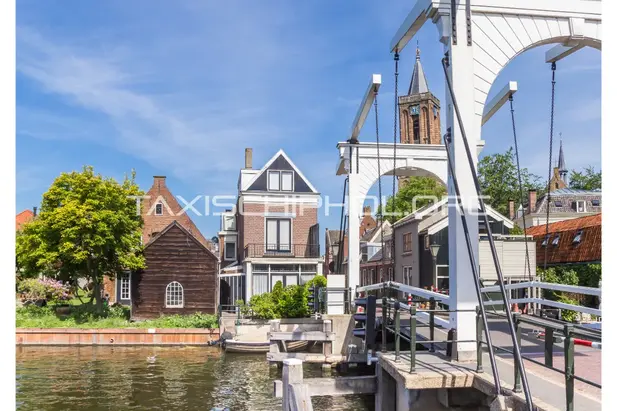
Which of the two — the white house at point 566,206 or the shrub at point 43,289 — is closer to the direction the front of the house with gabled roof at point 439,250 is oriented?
the shrub

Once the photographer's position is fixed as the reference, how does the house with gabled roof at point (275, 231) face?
facing the viewer

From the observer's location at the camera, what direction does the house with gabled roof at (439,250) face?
facing the viewer and to the left of the viewer

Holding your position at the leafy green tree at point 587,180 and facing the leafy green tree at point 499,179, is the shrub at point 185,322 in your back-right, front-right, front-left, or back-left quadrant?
front-left

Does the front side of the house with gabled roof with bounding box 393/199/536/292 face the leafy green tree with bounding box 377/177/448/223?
no

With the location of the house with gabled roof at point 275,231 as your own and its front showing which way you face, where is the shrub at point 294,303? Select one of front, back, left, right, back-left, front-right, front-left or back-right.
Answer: front

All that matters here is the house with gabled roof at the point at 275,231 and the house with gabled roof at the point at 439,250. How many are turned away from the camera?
0

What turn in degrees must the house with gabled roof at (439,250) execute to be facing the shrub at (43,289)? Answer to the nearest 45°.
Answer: approximately 45° to its right

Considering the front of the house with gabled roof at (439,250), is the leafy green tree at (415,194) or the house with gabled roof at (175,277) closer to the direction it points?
the house with gabled roof

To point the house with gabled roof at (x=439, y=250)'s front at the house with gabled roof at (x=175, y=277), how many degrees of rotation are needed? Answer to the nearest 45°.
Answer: approximately 45° to its right

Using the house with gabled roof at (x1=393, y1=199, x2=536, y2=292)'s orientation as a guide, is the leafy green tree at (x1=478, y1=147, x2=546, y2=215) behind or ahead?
behind

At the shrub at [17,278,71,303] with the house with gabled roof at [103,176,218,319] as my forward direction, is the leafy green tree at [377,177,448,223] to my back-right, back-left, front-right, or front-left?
front-left

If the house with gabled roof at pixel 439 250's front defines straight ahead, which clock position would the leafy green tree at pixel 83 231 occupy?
The leafy green tree is roughly at 1 o'clock from the house with gabled roof.

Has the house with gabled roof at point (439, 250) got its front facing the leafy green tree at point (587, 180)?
no

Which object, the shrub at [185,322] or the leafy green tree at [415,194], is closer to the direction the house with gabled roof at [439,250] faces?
the shrub
